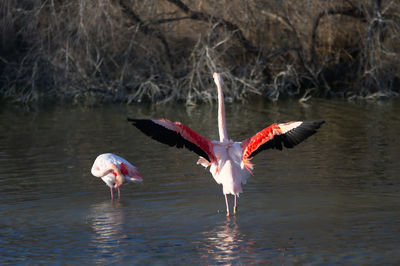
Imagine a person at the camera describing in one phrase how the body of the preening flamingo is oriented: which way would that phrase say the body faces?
to the viewer's left
